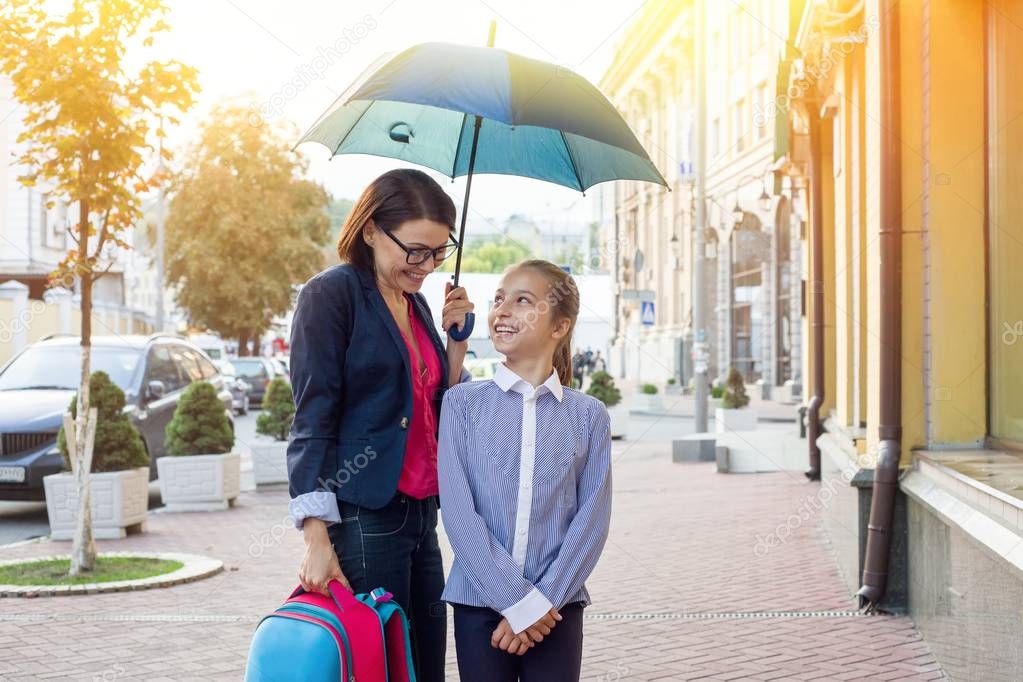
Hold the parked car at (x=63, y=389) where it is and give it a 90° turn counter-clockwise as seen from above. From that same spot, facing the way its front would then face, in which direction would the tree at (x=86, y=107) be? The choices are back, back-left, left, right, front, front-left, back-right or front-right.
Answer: front-right

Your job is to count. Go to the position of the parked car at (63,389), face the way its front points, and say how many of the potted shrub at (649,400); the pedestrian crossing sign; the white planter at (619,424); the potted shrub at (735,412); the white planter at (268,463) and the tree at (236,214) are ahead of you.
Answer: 0

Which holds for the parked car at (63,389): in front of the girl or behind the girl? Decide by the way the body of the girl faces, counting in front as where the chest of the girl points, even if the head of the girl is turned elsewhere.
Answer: behind

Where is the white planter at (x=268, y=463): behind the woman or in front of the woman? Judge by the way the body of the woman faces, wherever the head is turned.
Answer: behind

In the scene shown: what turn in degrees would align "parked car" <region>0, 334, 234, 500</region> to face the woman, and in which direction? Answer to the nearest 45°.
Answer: approximately 45° to its left

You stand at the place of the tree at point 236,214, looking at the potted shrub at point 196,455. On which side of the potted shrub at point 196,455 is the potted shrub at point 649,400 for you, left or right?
left

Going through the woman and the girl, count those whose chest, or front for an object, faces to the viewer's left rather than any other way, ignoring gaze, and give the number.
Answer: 0

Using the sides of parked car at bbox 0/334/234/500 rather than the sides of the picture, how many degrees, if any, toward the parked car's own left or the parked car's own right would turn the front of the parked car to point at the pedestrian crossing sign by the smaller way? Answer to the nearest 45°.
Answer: approximately 180°

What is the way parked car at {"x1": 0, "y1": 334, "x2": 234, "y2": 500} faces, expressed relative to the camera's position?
facing the viewer and to the left of the viewer

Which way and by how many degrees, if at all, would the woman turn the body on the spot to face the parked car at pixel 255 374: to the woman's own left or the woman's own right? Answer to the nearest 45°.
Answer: approximately 135° to the woman's own left

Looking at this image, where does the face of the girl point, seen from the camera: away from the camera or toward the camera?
toward the camera

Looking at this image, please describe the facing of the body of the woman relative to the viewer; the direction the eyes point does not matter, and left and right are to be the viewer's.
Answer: facing the viewer and to the right of the viewer

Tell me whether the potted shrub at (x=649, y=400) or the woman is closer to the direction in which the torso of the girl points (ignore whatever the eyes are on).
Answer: the woman

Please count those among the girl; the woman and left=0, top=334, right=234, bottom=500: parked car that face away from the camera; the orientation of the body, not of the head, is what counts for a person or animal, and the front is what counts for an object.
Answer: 0

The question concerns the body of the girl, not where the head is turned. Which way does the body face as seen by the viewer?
toward the camera

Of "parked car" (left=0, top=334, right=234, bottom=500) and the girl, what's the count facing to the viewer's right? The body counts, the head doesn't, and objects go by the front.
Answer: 0

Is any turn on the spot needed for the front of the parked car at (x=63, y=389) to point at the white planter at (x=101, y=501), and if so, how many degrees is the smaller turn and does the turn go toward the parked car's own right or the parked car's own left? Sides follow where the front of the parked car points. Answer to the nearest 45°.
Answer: approximately 45° to the parked car's own left

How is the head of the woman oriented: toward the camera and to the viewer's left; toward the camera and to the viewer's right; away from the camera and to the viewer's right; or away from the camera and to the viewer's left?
toward the camera and to the viewer's right
